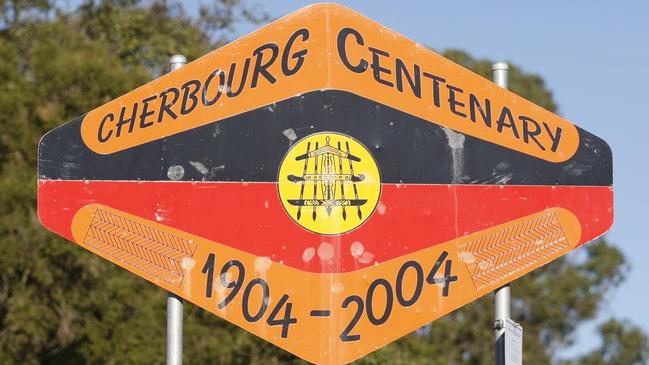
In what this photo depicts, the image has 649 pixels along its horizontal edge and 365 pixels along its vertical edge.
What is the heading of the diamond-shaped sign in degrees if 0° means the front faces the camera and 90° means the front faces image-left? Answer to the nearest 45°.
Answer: approximately 0°
